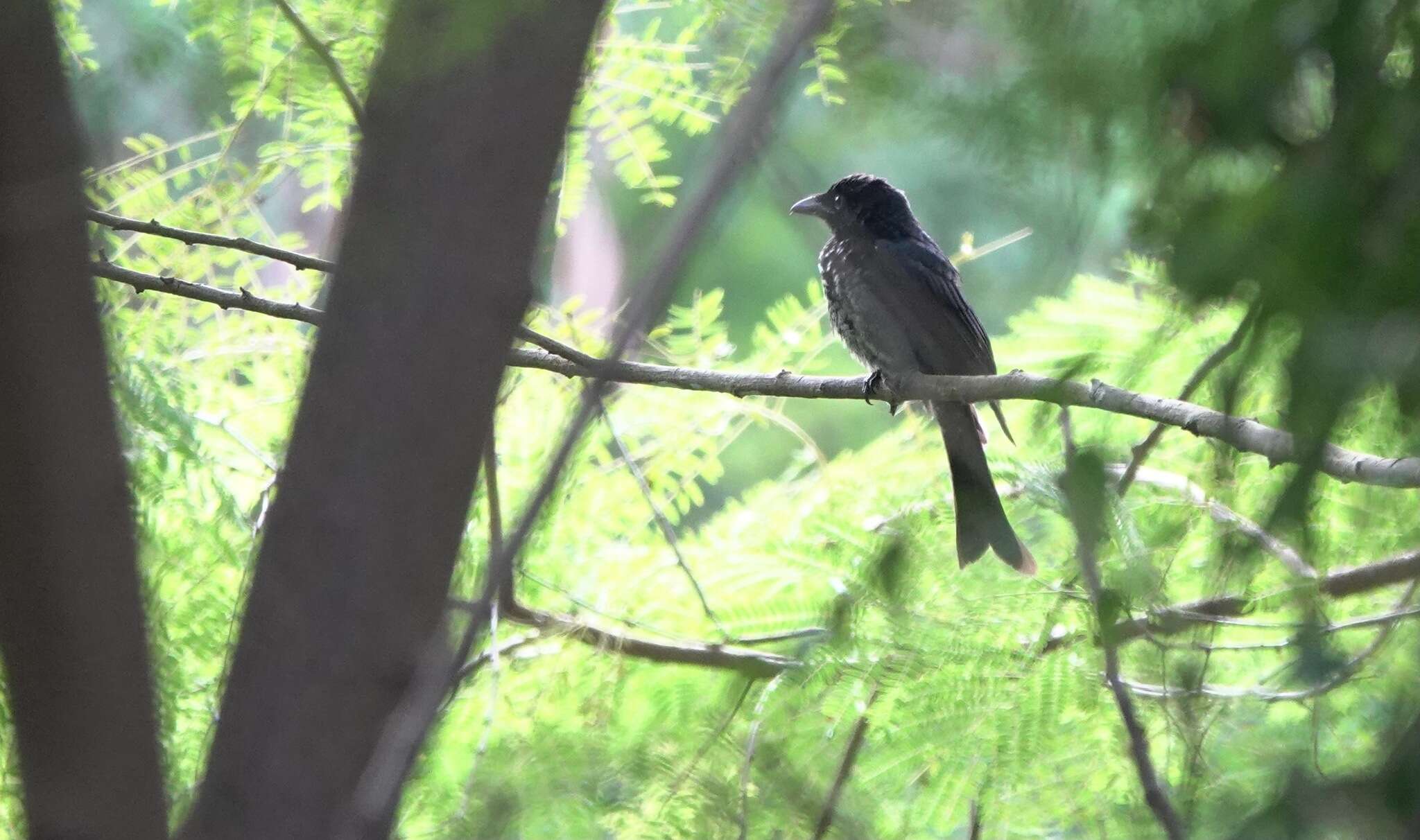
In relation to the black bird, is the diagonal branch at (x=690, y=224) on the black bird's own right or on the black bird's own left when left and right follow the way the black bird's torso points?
on the black bird's own left

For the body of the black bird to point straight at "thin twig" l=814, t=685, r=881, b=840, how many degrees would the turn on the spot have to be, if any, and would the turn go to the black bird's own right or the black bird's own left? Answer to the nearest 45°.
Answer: approximately 90° to the black bird's own left

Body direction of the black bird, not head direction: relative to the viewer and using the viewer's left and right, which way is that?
facing to the left of the viewer

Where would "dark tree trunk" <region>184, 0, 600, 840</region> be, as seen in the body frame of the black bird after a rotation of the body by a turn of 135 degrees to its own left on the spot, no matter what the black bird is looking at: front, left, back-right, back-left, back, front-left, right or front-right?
front-right
